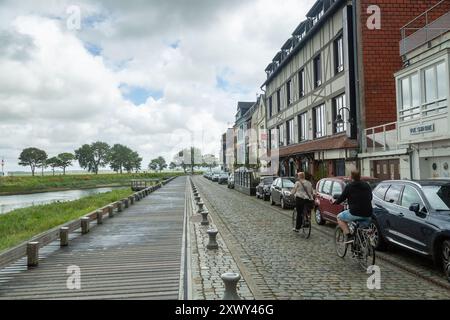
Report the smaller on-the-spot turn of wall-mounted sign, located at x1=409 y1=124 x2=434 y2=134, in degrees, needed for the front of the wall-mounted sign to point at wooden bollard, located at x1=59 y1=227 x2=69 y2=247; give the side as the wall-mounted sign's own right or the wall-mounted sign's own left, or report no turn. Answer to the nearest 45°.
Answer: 0° — it already faces it

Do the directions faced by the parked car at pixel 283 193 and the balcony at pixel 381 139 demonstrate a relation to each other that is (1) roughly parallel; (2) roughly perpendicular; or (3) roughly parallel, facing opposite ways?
roughly perpendicular

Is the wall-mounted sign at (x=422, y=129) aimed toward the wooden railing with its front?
yes

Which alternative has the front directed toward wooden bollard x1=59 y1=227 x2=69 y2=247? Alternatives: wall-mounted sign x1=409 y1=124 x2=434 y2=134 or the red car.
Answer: the wall-mounted sign

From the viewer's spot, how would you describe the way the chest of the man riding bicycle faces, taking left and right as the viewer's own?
facing away from the viewer and to the left of the viewer

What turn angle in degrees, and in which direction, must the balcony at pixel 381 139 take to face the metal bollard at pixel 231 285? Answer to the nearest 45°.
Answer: approximately 45° to its left

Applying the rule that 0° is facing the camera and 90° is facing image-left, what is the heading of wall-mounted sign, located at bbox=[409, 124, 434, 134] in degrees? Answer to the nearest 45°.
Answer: approximately 45°
